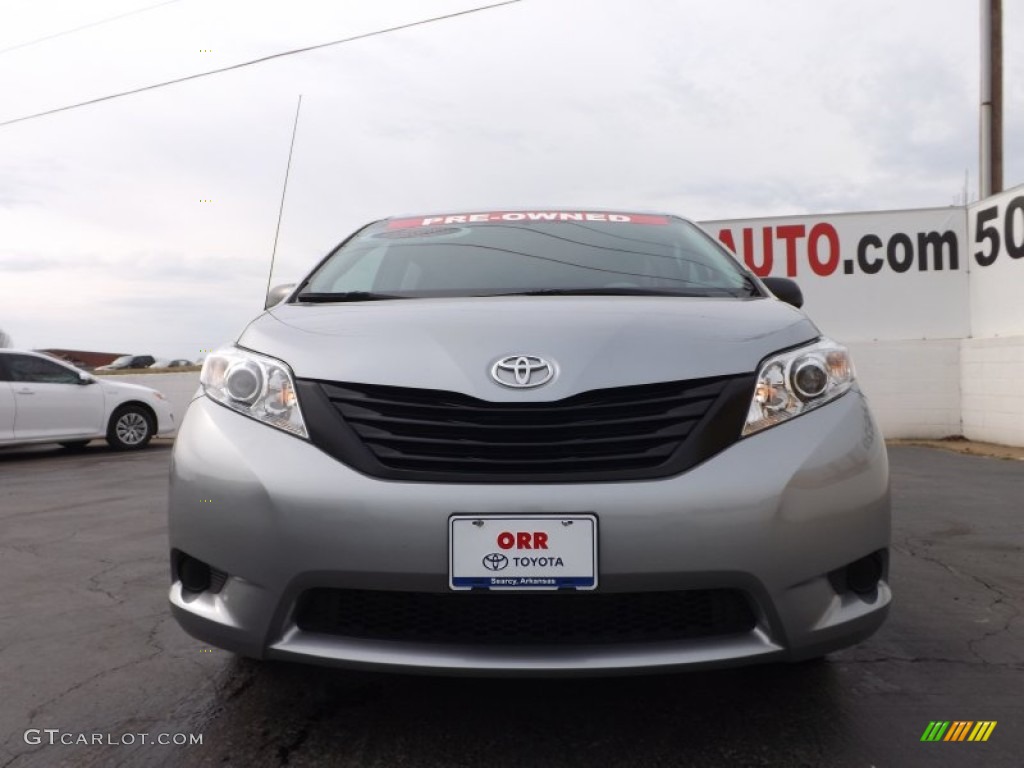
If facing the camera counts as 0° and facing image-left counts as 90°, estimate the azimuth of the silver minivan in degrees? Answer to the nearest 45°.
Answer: approximately 0°

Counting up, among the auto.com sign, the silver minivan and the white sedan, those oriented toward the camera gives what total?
2

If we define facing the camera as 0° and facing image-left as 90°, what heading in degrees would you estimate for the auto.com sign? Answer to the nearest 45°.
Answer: approximately 0°

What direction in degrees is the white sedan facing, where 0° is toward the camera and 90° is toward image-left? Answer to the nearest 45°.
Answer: approximately 270°

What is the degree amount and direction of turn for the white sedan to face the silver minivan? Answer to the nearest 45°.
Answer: approximately 90° to its right

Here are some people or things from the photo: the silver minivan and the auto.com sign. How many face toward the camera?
2

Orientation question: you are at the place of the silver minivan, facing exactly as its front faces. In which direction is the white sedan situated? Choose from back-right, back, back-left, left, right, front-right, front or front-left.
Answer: back-right

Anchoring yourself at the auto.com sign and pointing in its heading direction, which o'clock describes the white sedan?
The white sedan is roughly at 2 o'clock from the auto.com sign.

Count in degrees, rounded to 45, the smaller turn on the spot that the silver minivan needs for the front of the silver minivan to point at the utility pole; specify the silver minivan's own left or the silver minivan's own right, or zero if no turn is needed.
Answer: approximately 135° to the silver minivan's own left
